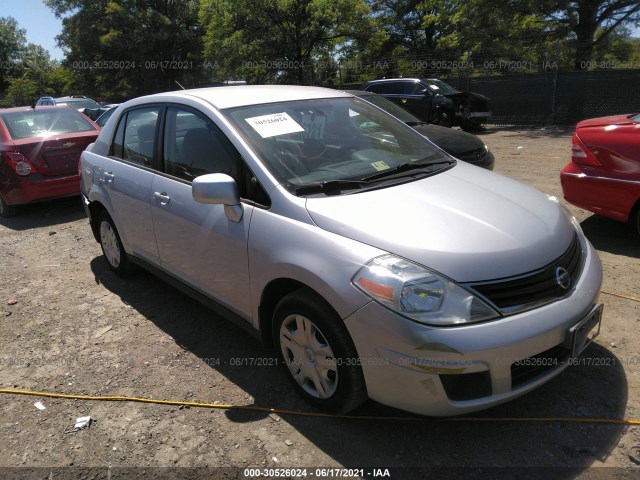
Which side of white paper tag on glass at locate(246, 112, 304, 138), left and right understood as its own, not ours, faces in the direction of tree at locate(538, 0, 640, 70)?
left

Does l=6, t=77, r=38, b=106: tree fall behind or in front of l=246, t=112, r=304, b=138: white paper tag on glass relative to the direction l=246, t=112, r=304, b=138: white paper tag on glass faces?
behind

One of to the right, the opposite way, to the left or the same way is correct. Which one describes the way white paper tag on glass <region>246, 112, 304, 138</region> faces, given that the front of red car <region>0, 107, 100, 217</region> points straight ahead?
the opposite way

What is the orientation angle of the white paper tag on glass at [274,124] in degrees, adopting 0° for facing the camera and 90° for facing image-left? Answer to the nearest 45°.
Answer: approximately 315°

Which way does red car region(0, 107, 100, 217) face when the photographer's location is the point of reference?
facing away from the viewer and to the left of the viewer

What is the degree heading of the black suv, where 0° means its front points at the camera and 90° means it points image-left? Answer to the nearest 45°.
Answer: approximately 315°

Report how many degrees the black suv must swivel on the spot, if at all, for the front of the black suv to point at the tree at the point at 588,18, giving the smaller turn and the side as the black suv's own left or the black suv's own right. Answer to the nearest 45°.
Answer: approximately 90° to the black suv's own left

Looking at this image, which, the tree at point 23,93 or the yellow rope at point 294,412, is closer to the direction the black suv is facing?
the yellow rope

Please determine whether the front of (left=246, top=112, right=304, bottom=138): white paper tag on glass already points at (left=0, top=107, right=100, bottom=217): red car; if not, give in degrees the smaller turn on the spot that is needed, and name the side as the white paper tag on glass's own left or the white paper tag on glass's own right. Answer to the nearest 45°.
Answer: approximately 180°
